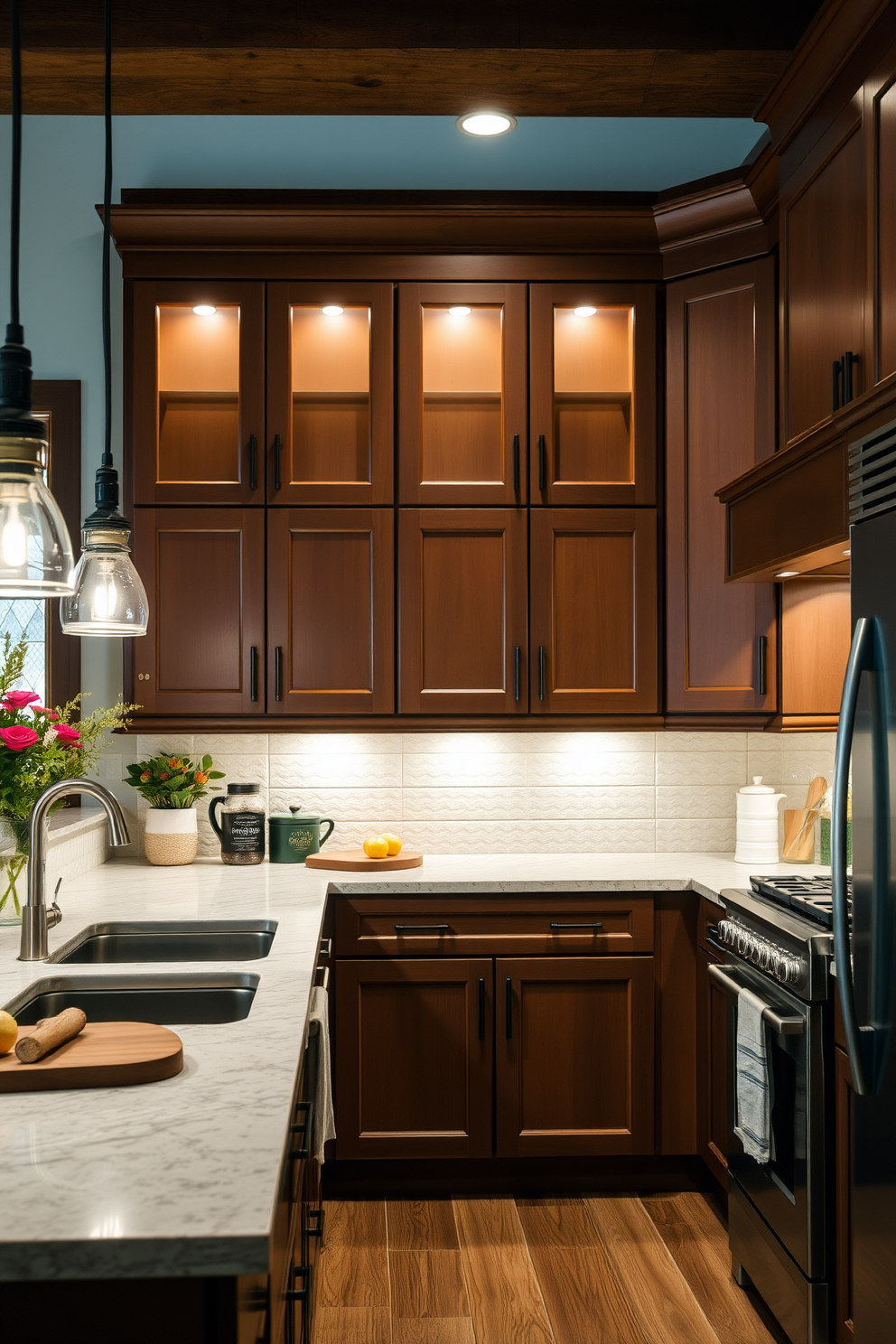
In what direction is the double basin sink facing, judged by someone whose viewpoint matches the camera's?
facing to the right of the viewer

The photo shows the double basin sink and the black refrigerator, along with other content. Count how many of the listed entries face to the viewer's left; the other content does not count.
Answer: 1

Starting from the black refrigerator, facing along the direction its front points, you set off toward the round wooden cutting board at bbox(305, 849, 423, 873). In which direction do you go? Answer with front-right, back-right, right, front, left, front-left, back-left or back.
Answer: front-right

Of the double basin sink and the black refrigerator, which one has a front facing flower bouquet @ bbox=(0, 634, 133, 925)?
the black refrigerator

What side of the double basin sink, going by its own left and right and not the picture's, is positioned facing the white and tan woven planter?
left

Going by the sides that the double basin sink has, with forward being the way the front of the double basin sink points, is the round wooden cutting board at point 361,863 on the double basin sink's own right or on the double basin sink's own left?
on the double basin sink's own left

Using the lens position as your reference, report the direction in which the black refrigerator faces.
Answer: facing to the left of the viewer

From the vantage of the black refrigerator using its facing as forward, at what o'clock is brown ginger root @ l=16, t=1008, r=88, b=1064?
The brown ginger root is roughly at 11 o'clock from the black refrigerator.

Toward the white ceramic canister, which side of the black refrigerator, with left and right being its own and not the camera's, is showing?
right
